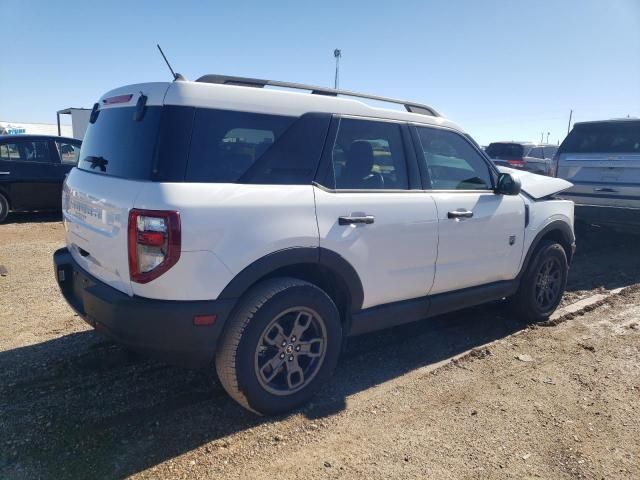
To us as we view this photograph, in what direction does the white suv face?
facing away from the viewer and to the right of the viewer

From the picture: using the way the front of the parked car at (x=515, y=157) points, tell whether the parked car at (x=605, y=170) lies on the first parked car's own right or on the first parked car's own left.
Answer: on the first parked car's own right

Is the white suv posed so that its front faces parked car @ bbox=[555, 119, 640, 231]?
yes

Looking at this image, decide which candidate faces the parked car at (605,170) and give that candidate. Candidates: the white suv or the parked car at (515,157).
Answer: the white suv

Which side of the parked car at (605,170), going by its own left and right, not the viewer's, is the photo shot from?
back

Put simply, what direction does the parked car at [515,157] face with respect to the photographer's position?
facing away from the viewer and to the right of the viewer

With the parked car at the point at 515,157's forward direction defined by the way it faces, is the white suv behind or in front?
behind

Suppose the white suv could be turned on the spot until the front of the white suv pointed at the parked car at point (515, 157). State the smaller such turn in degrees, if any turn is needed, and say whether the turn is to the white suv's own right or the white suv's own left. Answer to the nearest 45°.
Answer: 0° — it already faces it

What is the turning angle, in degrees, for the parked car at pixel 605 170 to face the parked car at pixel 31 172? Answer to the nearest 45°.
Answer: approximately 90° to its left

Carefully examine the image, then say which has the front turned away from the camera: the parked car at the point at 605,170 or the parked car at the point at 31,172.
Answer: the parked car at the point at 605,170
